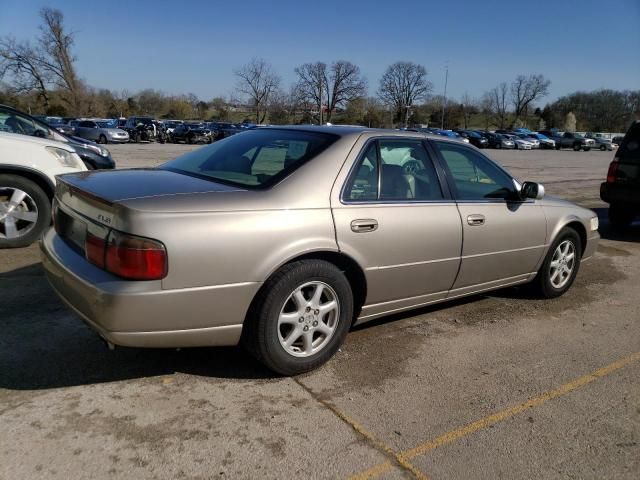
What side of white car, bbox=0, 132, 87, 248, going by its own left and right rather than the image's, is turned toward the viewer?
right

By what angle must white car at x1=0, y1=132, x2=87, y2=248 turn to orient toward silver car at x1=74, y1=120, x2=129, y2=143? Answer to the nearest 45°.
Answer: approximately 90° to its left

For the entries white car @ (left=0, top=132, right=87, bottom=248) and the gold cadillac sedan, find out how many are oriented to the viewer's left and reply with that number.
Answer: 0

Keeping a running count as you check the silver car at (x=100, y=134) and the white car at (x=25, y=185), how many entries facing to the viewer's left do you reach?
0

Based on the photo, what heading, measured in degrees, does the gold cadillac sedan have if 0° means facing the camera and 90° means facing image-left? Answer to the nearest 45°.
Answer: approximately 225°

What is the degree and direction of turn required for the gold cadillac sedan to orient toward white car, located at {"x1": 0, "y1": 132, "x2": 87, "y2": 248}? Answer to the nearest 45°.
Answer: approximately 90° to its left

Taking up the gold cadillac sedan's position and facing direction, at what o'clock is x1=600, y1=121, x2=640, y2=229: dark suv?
The dark suv is roughly at 12 o'clock from the gold cadillac sedan.

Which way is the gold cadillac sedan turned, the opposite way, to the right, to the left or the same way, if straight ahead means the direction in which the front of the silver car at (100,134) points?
to the left

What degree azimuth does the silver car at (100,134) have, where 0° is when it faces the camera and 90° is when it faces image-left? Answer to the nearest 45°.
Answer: approximately 315°

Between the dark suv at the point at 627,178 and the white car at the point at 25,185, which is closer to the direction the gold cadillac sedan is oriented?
the dark suv

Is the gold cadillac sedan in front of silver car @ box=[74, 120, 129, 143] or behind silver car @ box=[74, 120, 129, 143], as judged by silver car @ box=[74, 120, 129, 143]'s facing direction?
in front

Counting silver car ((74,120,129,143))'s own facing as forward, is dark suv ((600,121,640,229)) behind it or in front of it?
in front

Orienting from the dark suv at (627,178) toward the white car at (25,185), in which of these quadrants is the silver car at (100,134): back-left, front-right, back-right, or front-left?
front-right
